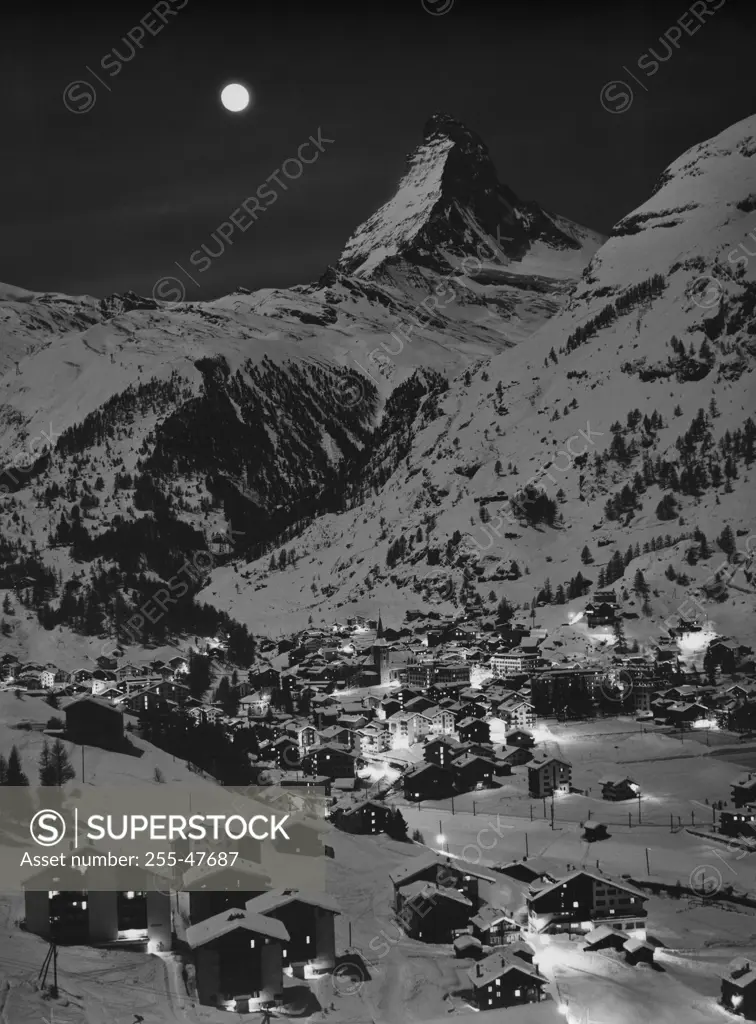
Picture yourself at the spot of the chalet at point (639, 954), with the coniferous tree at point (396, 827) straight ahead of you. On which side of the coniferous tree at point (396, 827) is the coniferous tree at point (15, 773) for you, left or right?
left

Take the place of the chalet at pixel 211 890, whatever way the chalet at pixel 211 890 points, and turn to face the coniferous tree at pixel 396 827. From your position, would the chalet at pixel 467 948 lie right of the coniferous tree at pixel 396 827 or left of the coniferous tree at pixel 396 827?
right

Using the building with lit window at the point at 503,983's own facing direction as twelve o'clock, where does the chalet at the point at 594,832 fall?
The chalet is roughly at 8 o'clock from the building with lit window.

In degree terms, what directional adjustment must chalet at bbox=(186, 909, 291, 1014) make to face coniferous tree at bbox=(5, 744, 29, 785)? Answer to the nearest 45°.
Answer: approximately 135° to its right

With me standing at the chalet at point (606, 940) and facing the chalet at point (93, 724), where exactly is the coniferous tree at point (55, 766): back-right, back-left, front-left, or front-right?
front-left

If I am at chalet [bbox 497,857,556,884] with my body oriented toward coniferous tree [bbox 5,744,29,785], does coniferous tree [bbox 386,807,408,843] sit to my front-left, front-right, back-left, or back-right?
front-right

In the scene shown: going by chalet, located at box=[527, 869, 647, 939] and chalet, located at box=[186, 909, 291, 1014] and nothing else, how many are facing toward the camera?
2

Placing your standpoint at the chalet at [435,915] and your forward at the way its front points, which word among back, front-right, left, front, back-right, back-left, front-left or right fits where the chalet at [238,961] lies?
right

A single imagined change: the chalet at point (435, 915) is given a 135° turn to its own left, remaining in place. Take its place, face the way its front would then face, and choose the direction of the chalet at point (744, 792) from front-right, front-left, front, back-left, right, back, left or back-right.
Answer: front-right

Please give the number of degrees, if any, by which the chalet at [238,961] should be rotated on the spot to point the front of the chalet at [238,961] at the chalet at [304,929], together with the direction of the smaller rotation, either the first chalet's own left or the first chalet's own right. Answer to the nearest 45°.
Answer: approximately 135° to the first chalet's own left

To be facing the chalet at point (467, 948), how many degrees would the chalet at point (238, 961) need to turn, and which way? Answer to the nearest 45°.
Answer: approximately 135° to its left

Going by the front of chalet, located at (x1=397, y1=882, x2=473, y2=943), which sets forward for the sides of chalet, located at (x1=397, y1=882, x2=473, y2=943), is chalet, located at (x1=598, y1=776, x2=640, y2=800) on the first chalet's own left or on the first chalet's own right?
on the first chalet's own left

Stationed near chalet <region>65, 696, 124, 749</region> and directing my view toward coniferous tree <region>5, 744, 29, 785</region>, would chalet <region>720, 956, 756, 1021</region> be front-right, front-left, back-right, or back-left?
front-left

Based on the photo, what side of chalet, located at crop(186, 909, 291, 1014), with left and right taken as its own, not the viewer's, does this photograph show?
front

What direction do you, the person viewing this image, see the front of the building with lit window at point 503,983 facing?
facing the viewer and to the right of the viewer
